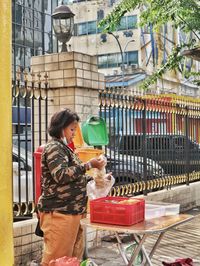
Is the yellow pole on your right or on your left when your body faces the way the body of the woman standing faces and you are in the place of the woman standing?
on your right

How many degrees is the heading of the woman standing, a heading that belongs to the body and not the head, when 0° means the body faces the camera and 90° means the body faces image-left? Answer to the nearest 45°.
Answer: approximately 270°

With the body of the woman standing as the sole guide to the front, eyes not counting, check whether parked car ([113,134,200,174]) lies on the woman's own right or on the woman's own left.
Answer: on the woman's own left

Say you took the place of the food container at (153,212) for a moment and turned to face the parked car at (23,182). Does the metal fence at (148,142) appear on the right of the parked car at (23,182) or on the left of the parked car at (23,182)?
right

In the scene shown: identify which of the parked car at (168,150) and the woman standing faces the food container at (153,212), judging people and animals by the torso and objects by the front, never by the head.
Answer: the woman standing

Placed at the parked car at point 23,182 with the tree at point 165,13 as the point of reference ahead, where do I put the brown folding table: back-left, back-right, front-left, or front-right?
back-right

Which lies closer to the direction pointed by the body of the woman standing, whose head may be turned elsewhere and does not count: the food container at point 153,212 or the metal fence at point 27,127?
the food container

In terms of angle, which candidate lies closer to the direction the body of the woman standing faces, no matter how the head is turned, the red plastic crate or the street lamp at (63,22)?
the red plastic crate
